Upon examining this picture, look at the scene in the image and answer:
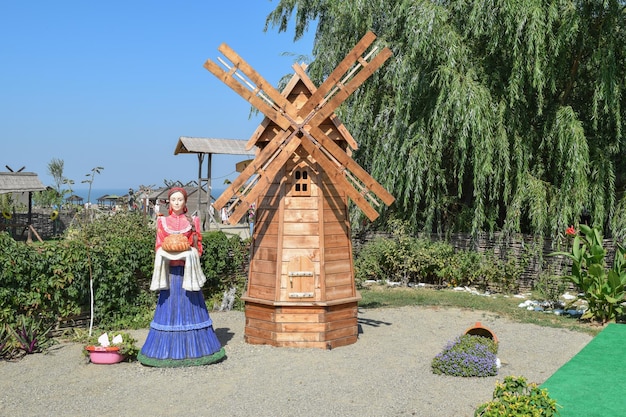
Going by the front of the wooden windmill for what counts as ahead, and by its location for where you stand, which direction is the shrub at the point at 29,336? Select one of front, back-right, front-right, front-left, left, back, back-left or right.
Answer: right

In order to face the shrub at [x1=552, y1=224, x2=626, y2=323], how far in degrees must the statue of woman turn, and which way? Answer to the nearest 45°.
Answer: approximately 90° to its left

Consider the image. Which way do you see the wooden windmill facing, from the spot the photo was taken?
facing the viewer

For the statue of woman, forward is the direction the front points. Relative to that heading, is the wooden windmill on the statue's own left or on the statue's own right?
on the statue's own left

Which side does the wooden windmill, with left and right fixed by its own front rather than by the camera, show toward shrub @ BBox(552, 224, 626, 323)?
left

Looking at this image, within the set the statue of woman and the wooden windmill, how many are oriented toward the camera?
2

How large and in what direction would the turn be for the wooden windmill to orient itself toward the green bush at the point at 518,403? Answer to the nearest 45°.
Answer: approximately 45° to its left

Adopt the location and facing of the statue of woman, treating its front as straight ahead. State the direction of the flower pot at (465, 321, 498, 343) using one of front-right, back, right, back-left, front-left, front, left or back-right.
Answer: left

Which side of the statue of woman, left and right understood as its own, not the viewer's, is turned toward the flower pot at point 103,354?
right

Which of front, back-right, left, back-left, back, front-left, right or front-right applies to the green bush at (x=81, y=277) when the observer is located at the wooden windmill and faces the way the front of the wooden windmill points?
right
